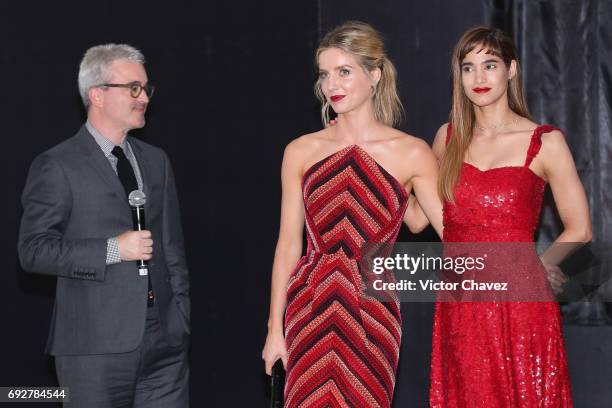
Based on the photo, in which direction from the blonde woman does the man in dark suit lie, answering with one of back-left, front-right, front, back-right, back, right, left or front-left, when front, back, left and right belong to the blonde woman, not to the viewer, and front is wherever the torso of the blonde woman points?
right

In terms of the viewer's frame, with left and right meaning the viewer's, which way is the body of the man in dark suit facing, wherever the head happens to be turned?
facing the viewer and to the right of the viewer

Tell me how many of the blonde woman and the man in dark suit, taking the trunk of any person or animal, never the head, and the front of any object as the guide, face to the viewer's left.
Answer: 0

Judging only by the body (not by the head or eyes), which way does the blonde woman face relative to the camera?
toward the camera

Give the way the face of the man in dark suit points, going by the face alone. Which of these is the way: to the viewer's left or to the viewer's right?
to the viewer's right

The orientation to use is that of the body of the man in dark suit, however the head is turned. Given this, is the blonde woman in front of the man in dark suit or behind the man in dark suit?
in front
